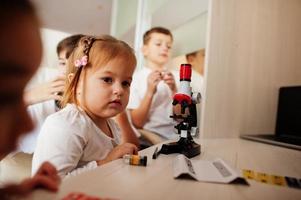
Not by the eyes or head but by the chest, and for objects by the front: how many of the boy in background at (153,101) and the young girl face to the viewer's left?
0

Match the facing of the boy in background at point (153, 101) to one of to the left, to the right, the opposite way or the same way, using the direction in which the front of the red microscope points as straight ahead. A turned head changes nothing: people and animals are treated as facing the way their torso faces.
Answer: to the left

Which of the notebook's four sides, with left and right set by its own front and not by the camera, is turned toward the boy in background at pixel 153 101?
front

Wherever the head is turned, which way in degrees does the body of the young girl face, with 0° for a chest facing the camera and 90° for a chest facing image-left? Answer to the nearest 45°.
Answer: approximately 315°

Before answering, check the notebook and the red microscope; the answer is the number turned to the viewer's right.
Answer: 0

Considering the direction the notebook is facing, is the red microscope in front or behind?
in front

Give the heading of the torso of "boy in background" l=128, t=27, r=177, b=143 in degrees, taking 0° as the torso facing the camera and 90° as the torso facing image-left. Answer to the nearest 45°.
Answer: approximately 315°

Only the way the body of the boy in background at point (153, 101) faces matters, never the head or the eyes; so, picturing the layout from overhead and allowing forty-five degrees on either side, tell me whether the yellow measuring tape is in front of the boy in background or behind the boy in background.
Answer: in front
